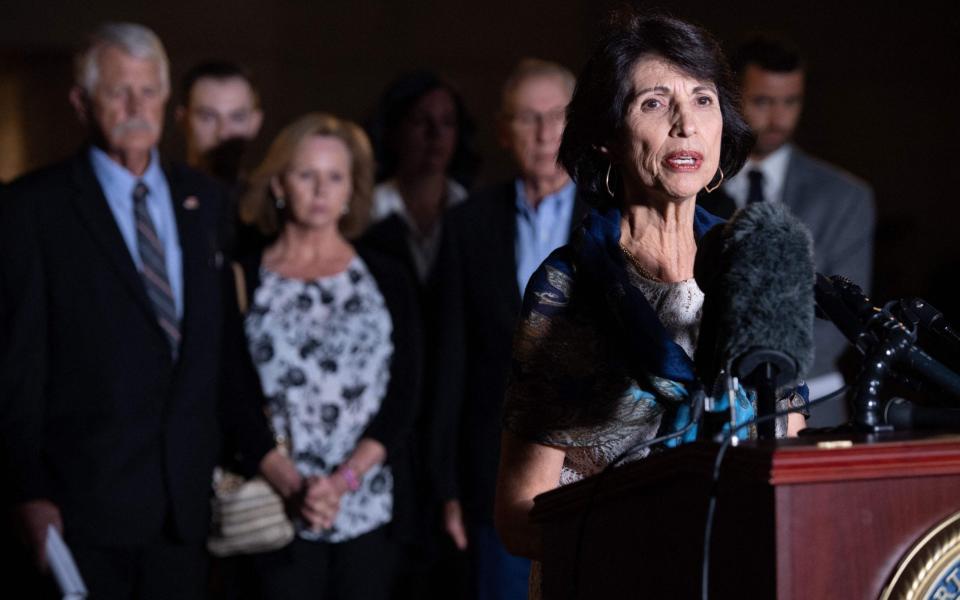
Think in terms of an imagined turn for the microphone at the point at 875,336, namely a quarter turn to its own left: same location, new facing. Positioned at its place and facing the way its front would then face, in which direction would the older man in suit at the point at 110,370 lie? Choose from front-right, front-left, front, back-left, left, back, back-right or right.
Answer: back-right

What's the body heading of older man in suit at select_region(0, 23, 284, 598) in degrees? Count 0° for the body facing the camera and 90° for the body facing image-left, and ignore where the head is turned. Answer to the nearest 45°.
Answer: approximately 315°

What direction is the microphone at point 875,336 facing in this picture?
to the viewer's left

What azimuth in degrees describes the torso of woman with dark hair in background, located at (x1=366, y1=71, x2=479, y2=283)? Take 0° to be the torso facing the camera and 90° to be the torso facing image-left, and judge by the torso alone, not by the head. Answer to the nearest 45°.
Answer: approximately 315°

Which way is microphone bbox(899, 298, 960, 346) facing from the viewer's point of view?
to the viewer's left

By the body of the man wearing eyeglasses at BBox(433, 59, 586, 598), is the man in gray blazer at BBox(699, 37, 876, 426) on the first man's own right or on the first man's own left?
on the first man's own left
